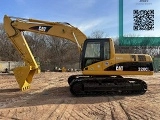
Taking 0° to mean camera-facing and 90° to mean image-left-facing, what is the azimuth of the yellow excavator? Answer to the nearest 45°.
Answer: approximately 90°
